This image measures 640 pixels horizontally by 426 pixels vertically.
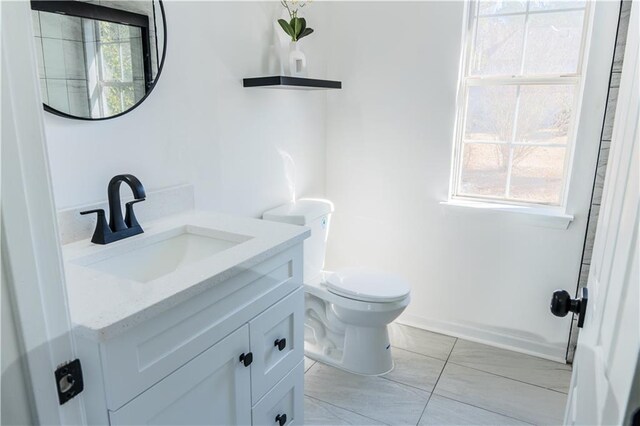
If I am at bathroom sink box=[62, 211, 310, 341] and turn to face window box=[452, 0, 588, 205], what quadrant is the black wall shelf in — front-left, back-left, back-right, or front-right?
front-left

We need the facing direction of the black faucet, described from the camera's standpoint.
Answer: facing the viewer and to the right of the viewer

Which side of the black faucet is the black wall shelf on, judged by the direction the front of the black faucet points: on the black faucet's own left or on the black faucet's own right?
on the black faucet's own left

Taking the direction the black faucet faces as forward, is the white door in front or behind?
in front

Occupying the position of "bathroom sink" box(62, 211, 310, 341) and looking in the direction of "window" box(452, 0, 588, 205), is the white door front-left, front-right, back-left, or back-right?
front-right

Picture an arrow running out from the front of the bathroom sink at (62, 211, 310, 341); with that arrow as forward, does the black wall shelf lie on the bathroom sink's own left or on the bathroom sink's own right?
on the bathroom sink's own left

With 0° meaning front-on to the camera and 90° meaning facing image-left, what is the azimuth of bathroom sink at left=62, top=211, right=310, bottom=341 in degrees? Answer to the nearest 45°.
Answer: approximately 315°

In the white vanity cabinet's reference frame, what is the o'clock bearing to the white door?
The white door is roughly at 12 o'clock from the white vanity cabinet.

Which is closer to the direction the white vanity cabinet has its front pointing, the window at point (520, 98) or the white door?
the white door

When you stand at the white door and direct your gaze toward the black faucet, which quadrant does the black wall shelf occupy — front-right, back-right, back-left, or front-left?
front-right

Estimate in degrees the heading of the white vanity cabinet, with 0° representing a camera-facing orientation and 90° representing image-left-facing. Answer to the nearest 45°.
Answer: approximately 315°

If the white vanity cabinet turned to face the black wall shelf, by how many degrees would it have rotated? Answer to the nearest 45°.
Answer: approximately 90° to its left
